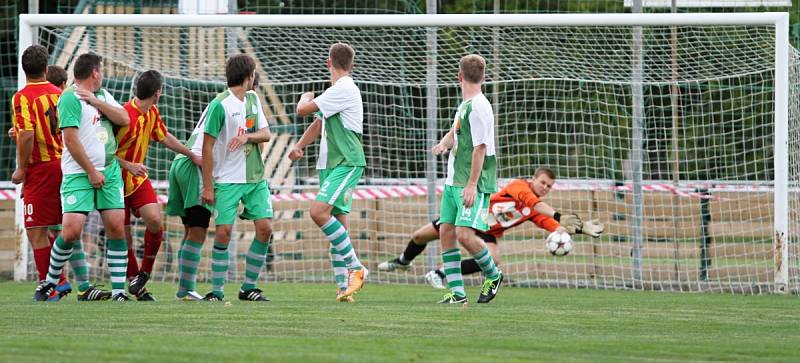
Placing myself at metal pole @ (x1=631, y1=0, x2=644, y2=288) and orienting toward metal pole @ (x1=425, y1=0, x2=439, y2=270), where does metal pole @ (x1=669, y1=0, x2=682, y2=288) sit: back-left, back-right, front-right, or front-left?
back-right

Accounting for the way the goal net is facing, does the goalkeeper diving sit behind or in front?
in front

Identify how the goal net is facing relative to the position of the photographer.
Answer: facing the viewer

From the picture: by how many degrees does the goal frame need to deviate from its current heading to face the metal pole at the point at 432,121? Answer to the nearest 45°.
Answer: approximately 135° to its right
